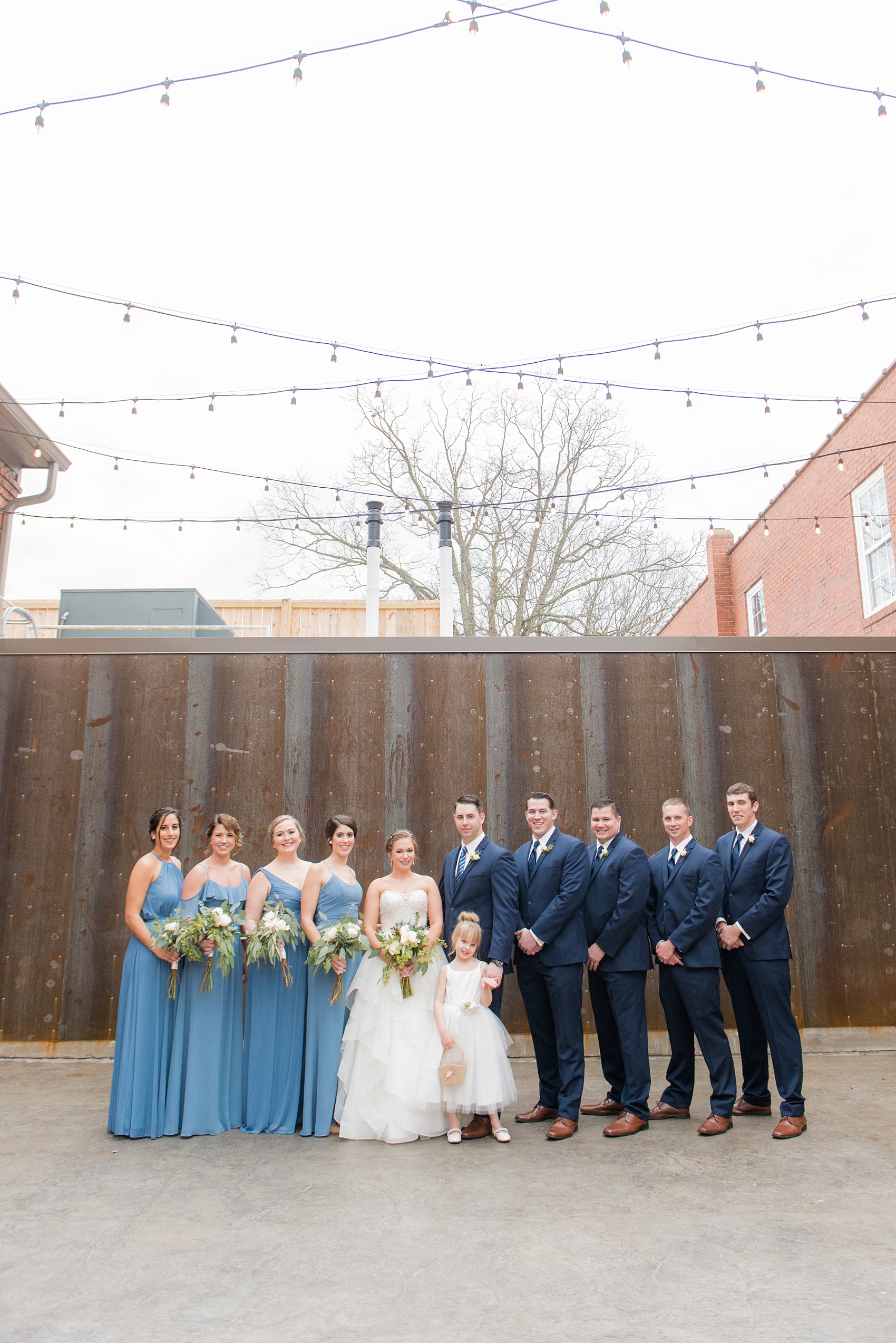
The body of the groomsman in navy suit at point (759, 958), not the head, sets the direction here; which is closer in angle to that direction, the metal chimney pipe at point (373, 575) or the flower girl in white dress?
the flower girl in white dress

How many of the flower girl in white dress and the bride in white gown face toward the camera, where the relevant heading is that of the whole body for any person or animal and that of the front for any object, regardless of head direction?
2

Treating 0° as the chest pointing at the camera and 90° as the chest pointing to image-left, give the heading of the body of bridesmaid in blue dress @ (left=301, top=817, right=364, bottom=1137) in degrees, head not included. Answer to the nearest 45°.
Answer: approximately 315°

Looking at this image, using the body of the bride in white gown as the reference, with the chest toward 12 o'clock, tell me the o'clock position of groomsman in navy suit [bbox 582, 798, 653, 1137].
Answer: The groomsman in navy suit is roughly at 9 o'clock from the bride in white gown.

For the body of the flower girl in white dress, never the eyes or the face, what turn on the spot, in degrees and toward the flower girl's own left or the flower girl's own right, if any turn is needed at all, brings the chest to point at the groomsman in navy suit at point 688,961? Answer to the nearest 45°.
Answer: approximately 90° to the flower girl's own left

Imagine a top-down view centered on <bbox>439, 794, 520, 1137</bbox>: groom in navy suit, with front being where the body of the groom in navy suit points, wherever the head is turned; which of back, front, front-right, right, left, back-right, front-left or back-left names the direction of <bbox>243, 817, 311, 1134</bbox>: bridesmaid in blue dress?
front-right

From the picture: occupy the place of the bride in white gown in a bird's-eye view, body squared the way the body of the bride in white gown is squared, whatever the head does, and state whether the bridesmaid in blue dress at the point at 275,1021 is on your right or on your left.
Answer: on your right

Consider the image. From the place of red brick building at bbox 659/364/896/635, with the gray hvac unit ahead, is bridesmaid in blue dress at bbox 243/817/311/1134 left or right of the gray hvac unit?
left

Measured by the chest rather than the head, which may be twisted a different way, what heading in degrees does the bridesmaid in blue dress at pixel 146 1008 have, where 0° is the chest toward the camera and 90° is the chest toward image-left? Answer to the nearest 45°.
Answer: approximately 315°

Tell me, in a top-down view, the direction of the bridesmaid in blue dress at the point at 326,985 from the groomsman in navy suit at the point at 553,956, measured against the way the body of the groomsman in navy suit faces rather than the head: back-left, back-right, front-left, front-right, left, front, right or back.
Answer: front-right

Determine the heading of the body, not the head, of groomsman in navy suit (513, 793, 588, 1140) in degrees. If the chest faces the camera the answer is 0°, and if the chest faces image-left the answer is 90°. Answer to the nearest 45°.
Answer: approximately 45°

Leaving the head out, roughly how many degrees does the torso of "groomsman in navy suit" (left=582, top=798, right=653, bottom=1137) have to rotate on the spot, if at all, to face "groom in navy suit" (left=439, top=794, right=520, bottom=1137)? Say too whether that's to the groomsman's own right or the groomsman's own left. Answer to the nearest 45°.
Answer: approximately 45° to the groomsman's own right

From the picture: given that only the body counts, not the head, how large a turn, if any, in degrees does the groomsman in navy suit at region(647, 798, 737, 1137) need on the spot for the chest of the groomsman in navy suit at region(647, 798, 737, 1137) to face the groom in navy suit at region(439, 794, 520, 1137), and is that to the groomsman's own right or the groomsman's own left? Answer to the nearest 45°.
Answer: approximately 45° to the groomsman's own right
